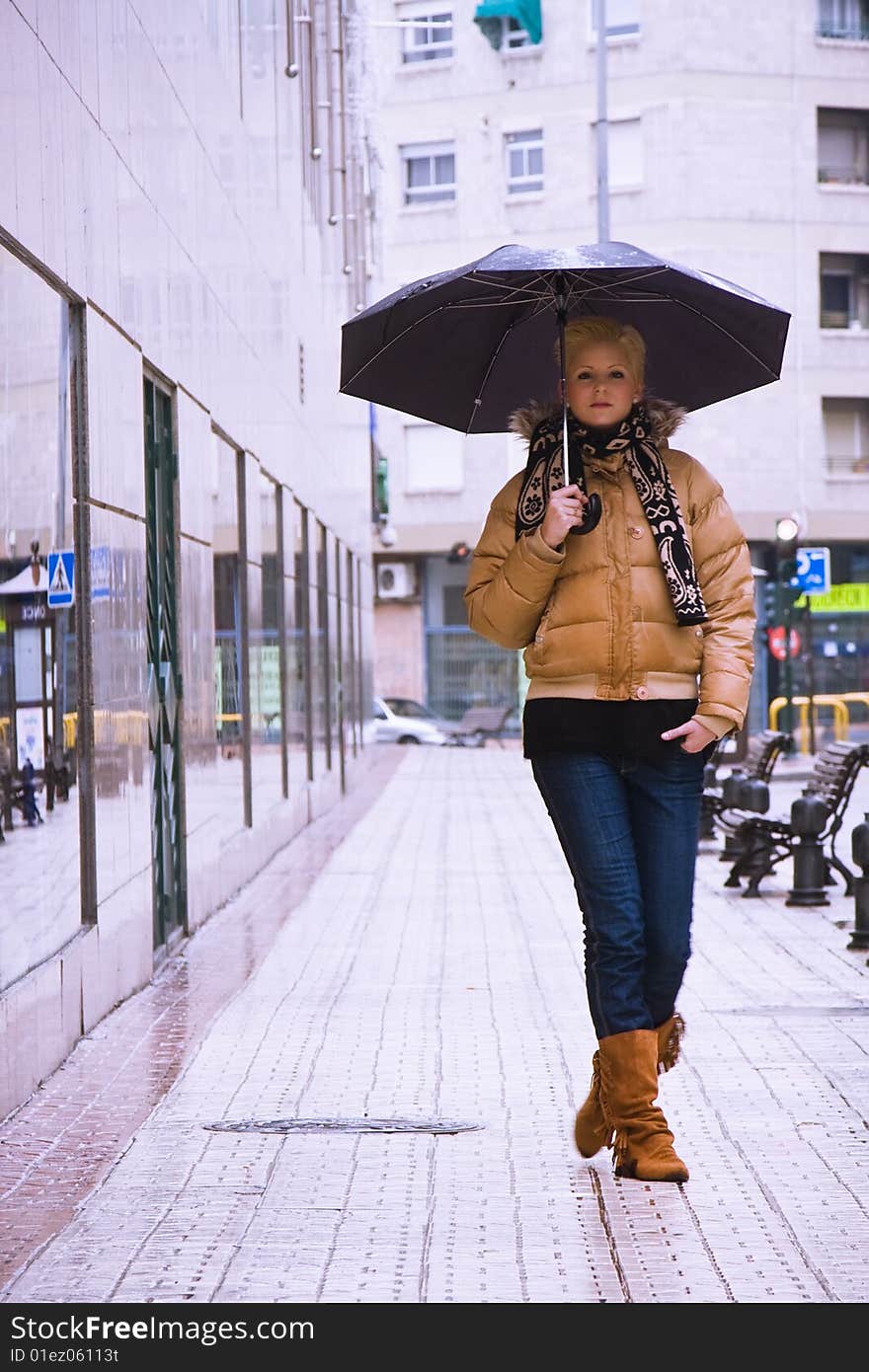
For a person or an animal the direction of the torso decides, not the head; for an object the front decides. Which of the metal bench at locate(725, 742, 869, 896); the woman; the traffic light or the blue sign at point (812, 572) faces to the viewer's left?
the metal bench

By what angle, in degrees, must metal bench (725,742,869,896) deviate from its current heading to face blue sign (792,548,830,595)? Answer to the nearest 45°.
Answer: approximately 90° to its right

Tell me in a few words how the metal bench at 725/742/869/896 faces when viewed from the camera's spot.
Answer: facing to the left of the viewer

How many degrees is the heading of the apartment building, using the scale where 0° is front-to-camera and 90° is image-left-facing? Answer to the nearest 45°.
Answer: approximately 0°

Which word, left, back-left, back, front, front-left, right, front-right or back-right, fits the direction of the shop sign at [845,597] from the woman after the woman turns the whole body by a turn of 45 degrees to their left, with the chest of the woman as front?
back-left

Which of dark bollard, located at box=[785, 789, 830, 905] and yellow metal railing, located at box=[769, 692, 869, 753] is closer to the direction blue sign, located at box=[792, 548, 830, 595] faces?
the dark bollard

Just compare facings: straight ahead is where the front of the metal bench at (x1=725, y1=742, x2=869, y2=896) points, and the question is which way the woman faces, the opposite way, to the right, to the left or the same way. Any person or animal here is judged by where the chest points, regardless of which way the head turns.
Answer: to the left

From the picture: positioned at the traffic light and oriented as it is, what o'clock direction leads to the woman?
The woman is roughly at 12 o'clock from the traffic light.

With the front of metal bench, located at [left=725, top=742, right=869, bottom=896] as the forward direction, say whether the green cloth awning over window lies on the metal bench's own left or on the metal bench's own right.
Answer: on the metal bench's own right

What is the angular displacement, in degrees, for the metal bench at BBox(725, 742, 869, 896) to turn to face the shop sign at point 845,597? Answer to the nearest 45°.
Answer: approximately 90° to its right
